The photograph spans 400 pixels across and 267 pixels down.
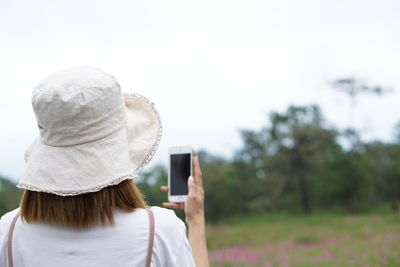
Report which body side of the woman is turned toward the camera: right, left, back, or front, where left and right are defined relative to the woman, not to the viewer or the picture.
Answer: back

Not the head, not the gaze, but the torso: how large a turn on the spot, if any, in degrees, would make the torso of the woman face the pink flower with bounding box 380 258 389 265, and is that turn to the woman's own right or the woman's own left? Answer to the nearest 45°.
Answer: approximately 45° to the woman's own right
